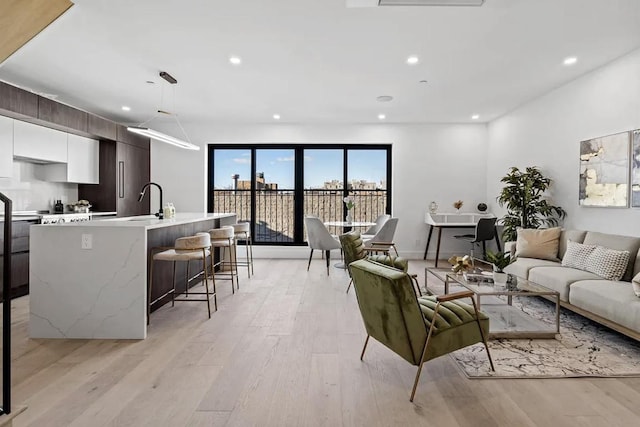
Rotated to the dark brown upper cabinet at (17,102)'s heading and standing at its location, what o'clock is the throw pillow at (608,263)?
The throw pillow is roughly at 12 o'clock from the dark brown upper cabinet.

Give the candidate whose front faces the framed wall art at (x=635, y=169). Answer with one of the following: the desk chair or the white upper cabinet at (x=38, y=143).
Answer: the white upper cabinet

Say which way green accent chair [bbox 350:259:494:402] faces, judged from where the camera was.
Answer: facing away from the viewer and to the right of the viewer

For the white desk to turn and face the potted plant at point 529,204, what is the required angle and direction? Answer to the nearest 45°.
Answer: approximately 45° to its left

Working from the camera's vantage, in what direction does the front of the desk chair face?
facing away from the viewer and to the left of the viewer

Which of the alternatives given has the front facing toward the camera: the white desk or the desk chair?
the white desk

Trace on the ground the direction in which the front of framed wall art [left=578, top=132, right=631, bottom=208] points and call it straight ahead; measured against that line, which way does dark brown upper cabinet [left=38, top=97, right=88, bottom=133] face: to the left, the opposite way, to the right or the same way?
the opposite way

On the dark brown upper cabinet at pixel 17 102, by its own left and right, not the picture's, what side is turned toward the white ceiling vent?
front

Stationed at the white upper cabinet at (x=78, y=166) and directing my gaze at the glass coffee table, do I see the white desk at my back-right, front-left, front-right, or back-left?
front-left

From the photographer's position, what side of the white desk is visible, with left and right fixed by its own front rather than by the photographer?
front

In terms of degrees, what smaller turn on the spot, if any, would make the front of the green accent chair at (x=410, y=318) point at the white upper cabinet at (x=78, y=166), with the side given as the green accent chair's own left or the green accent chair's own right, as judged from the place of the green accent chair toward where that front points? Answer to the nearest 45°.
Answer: approximately 90° to the green accent chair's own left

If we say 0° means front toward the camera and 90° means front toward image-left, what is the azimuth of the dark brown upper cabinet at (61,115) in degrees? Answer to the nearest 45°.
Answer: approximately 315°

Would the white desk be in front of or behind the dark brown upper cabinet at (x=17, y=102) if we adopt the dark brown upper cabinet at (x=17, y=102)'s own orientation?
in front

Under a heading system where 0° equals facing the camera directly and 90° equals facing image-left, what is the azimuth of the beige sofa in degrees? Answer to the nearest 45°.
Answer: approximately 45°

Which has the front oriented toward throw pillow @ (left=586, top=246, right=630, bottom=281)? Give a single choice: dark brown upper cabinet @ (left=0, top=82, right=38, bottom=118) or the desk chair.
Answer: the dark brown upper cabinet
